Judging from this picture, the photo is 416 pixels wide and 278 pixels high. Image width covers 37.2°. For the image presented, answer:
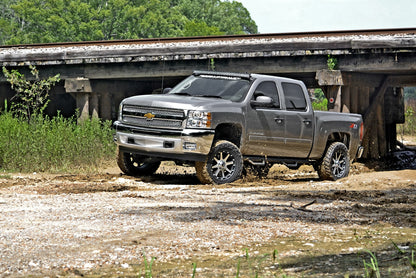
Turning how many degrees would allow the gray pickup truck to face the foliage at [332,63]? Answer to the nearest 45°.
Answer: approximately 180°

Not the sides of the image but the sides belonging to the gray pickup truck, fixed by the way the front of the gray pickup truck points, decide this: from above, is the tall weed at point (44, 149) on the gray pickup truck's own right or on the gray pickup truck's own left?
on the gray pickup truck's own right

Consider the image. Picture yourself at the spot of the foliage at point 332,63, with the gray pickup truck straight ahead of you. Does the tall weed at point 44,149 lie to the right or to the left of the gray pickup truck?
right

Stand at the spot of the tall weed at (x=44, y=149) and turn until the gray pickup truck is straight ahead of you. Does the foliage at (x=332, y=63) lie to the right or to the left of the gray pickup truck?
left

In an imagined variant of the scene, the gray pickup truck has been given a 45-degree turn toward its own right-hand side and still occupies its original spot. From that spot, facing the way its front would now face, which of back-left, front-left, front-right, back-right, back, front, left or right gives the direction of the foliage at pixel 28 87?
front-right

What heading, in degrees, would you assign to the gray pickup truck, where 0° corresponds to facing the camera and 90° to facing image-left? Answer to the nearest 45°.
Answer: approximately 45°
